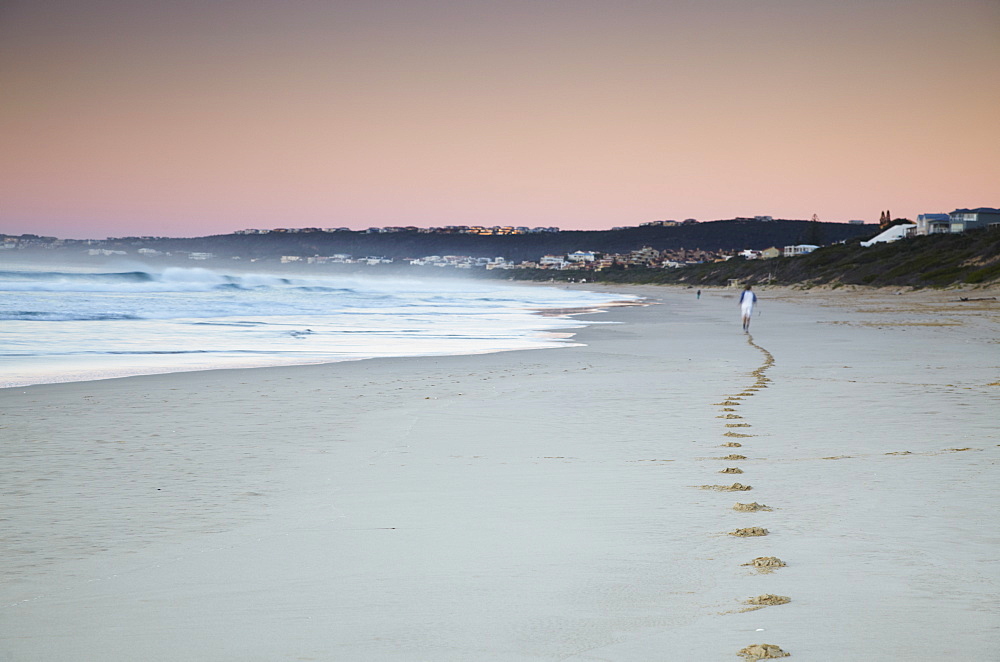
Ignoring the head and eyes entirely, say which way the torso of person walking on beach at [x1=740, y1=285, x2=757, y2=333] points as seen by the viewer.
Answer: away from the camera
